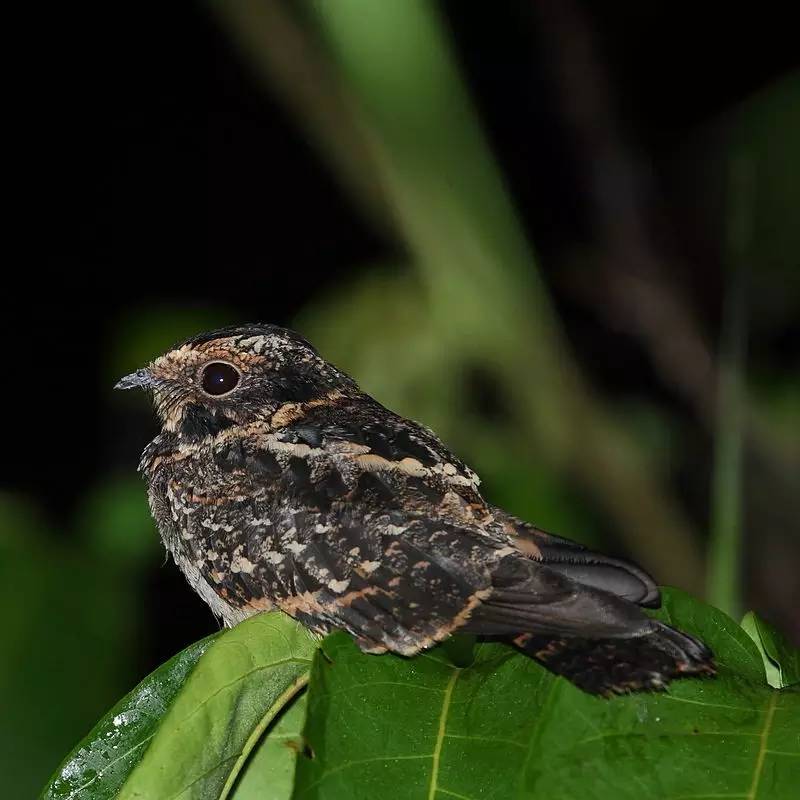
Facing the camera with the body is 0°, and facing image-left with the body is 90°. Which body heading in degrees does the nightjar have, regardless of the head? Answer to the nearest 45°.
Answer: approximately 90°

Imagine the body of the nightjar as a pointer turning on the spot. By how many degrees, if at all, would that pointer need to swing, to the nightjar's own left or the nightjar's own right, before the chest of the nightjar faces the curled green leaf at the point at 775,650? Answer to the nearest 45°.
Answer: approximately 135° to the nightjar's own left

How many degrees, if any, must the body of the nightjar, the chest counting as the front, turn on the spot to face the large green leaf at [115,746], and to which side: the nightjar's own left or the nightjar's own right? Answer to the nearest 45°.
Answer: approximately 45° to the nightjar's own left

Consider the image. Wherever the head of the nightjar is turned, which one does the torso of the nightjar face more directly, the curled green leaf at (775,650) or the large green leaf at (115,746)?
the large green leaf
